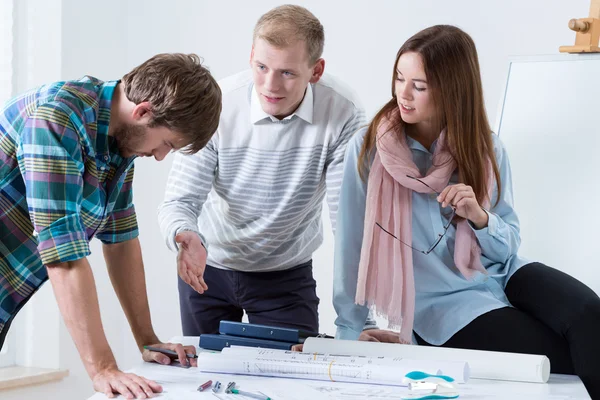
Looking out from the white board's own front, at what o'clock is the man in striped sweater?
The man in striped sweater is roughly at 2 o'clock from the white board.

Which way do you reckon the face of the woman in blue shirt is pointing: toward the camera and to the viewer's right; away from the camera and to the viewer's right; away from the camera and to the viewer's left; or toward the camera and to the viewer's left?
toward the camera and to the viewer's left

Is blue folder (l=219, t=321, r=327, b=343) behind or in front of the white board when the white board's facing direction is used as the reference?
in front

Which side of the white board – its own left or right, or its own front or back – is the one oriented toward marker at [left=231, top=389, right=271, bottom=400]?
front

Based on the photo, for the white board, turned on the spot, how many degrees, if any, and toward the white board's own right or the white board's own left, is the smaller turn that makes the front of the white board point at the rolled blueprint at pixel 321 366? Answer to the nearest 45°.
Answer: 0° — it already faces it

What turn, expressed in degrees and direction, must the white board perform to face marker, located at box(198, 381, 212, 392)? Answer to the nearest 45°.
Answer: approximately 45° to its right

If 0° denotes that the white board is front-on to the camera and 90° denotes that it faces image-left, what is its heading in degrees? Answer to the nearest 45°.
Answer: approximately 0°
